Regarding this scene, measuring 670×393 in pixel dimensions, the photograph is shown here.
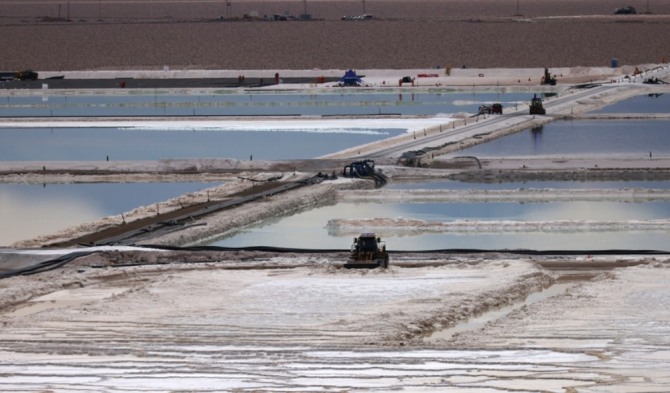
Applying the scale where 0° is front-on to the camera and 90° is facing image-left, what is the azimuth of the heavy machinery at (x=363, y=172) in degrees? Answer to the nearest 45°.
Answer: approximately 270°

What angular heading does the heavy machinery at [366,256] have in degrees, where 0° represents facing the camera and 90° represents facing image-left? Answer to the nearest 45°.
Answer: approximately 0°

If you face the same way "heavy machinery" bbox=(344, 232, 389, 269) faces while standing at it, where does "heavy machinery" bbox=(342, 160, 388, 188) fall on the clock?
"heavy machinery" bbox=(342, 160, 388, 188) is roughly at 6 o'clock from "heavy machinery" bbox=(344, 232, 389, 269).

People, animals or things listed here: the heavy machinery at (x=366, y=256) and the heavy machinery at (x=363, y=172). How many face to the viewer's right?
1

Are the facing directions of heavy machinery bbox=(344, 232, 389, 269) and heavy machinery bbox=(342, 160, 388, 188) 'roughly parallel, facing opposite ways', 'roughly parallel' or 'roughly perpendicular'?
roughly perpendicular
